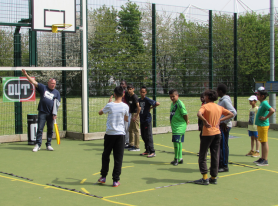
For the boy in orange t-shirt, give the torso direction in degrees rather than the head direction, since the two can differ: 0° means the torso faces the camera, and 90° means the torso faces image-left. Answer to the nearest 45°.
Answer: approximately 135°

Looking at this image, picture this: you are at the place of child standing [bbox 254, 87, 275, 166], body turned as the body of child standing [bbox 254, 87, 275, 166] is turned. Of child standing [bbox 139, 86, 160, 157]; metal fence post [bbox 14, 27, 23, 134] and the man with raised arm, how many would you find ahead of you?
3

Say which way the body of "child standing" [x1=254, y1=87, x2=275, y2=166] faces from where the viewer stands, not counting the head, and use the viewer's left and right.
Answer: facing to the left of the viewer

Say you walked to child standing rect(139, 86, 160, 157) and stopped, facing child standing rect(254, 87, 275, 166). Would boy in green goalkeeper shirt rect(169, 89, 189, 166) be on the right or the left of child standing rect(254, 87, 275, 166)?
right

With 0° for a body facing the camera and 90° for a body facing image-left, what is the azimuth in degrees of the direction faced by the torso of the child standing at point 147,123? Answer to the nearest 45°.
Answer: approximately 45°
